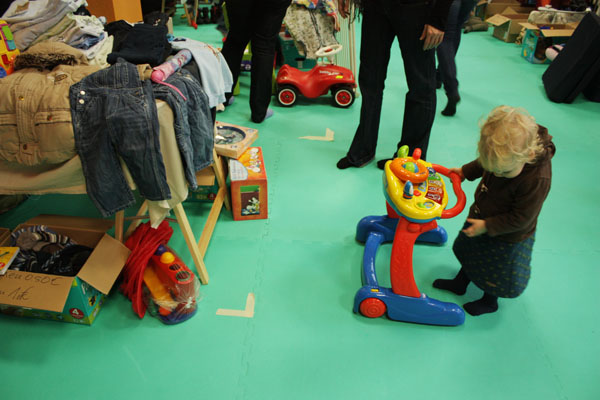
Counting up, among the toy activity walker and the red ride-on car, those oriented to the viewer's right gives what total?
1

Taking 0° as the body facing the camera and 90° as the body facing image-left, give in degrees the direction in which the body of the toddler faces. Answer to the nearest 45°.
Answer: approximately 45°

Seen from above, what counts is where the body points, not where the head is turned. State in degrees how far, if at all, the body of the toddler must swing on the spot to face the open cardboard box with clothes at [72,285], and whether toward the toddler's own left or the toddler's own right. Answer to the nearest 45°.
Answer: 0° — they already face it

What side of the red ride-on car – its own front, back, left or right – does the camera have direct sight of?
right

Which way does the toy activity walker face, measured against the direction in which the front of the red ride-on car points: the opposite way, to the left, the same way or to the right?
the opposite way

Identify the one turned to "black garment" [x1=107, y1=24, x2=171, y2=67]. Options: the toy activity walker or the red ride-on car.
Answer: the toy activity walker

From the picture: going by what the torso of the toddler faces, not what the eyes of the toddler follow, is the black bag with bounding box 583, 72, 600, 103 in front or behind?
behind

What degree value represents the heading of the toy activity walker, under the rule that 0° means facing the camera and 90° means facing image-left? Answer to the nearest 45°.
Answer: approximately 90°
